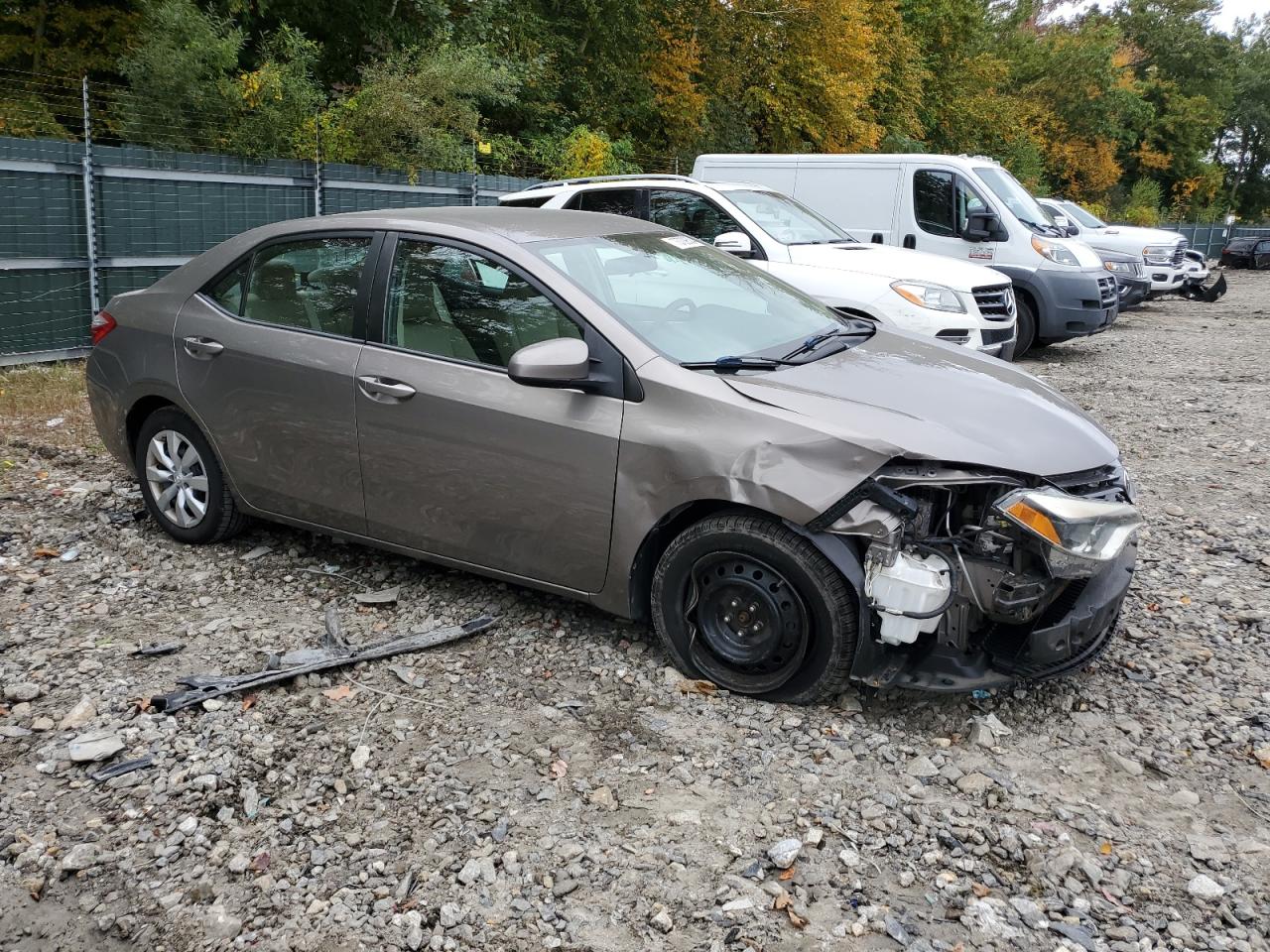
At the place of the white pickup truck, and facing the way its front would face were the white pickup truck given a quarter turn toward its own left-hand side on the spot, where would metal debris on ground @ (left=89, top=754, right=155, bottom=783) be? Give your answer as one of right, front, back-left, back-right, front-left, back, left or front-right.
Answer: back-right

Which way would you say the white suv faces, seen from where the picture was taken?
facing the viewer and to the right of the viewer

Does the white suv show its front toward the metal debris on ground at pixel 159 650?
no

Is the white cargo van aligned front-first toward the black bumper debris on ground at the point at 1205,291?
no

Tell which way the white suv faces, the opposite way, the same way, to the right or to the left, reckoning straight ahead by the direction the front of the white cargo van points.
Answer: the same way

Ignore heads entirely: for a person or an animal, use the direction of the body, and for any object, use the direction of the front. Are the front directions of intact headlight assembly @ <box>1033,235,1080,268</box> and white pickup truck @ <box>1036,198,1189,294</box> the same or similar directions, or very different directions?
same or similar directions

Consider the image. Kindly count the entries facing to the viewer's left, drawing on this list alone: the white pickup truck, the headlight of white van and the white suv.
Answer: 0

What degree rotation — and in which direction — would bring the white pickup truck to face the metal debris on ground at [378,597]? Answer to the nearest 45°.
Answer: approximately 45° to its right

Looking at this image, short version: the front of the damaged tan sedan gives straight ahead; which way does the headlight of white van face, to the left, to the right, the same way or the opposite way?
the same way

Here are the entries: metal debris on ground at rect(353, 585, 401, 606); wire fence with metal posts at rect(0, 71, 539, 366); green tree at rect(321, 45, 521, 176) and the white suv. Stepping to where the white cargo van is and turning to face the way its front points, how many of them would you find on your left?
0

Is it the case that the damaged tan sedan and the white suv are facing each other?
no

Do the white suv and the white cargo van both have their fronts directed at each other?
no

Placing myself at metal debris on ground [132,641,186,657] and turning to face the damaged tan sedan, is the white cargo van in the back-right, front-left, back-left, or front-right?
front-left

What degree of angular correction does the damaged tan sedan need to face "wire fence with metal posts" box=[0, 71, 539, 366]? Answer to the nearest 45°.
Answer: approximately 180°

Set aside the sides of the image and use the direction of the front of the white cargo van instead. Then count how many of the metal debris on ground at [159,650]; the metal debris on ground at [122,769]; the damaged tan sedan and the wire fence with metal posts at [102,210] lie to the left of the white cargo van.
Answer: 0

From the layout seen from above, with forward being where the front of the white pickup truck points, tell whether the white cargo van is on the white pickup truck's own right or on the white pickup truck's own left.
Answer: on the white pickup truck's own right

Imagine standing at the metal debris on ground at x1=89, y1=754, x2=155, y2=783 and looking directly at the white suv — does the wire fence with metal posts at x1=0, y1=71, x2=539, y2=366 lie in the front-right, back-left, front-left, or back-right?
front-left

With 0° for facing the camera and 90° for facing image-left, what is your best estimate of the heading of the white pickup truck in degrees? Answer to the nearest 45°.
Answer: approximately 315°

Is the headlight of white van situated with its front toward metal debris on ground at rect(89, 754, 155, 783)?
no
